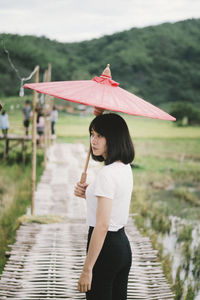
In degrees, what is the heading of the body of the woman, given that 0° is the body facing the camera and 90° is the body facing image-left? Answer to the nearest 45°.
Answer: approximately 90°

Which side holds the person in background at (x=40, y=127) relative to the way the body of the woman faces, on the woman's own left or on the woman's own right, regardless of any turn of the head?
on the woman's own right
